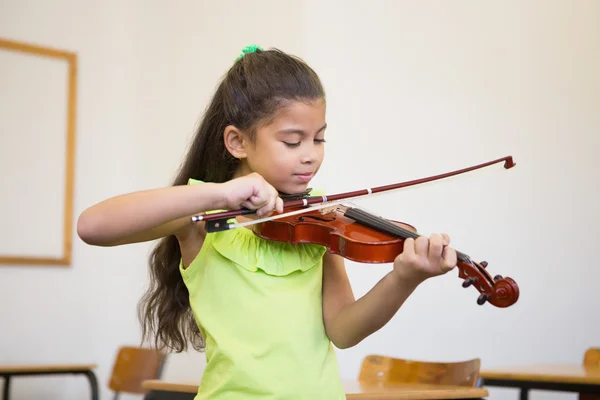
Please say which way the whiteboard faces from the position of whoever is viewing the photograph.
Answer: facing the viewer and to the right of the viewer

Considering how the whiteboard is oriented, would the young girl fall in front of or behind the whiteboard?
in front

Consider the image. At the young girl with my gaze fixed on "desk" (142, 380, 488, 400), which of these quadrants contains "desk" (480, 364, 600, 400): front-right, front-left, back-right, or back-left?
front-right

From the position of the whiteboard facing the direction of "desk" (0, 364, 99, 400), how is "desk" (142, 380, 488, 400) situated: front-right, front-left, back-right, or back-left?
front-left

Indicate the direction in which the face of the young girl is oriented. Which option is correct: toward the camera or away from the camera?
toward the camera

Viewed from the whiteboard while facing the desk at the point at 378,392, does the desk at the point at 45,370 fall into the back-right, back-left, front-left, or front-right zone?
front-right

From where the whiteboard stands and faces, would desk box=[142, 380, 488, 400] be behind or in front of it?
in front

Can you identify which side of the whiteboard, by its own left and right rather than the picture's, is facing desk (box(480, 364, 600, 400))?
front
